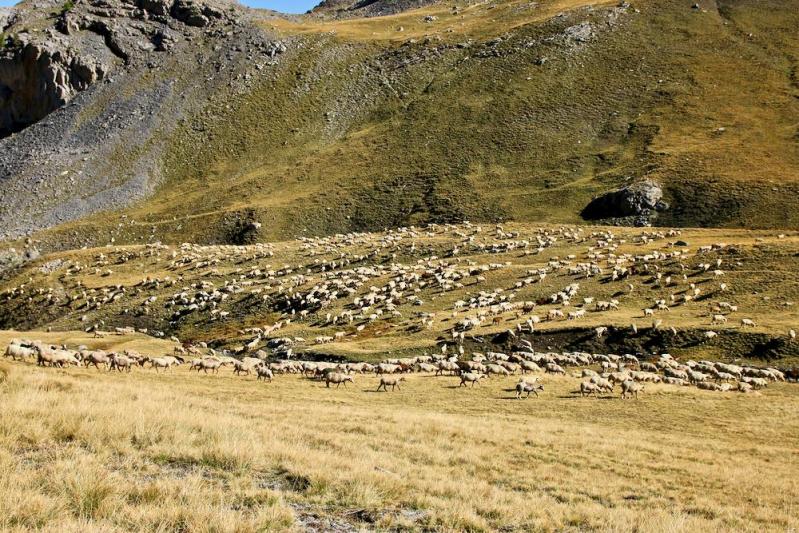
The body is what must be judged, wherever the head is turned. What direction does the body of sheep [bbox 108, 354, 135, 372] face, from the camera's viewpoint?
to the viewer's right

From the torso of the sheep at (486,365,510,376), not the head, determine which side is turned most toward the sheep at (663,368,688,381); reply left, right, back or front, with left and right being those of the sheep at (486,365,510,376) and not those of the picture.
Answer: front

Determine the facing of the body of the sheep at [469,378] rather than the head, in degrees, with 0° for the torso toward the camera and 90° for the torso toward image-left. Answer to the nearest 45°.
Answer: approximately 270°
